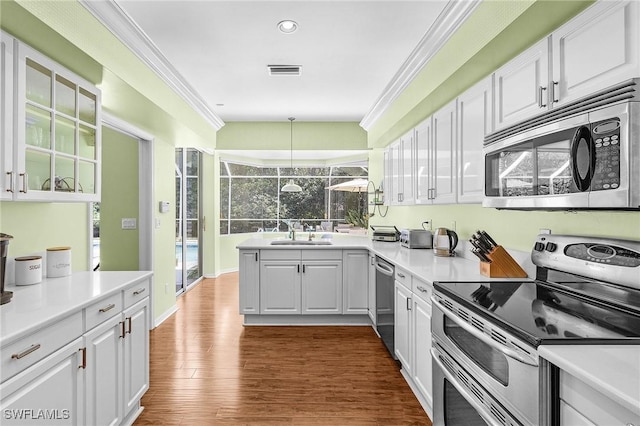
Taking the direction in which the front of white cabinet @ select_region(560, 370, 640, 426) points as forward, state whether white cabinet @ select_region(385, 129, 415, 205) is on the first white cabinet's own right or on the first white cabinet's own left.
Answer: on the first white cabinet's own right

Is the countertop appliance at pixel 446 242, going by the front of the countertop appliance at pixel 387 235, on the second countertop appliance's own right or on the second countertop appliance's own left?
on the second countertop appliance's own left

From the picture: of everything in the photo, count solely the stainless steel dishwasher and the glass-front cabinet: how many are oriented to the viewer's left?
1

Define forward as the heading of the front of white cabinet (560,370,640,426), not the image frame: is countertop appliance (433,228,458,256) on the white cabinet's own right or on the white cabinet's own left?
on the white cabinet's own right

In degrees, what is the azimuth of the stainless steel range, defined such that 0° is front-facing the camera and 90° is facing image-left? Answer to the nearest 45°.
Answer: approximately 45°

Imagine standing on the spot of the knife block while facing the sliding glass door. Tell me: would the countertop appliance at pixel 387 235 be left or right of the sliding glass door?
right

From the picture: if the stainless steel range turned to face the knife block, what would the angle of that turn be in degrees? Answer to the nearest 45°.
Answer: approximately 135° to its right

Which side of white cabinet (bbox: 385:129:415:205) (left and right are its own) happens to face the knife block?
left

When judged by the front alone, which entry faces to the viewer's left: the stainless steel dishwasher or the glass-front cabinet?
the stainless steel dishwasher

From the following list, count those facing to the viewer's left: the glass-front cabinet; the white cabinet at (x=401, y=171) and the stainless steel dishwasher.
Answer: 2

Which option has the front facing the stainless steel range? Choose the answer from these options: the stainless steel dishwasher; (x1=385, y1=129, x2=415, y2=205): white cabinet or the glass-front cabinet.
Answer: the glass-front cabinet

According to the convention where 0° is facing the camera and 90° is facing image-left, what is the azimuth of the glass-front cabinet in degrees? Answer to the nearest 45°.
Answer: approximately 315°

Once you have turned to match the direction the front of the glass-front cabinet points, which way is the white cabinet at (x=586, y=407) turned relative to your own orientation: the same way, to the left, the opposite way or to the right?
the opposite way

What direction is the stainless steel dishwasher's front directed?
to the viewer's left

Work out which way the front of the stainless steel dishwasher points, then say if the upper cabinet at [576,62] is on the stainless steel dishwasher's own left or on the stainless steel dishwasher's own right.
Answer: on the stainless steel dishwasher's own left

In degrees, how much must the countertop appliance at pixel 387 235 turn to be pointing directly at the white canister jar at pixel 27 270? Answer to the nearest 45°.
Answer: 0° — it already faces it

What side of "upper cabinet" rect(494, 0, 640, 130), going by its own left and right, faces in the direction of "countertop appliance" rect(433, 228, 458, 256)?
right
